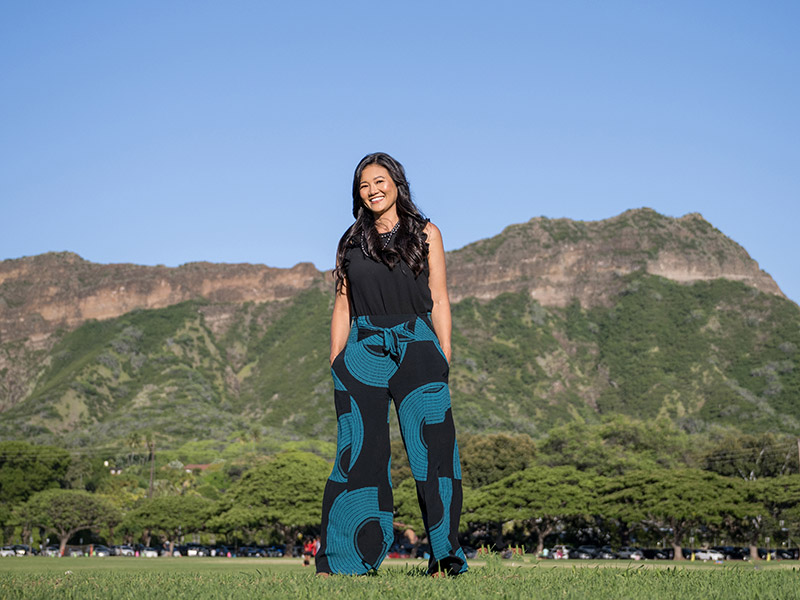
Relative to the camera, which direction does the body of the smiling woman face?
toward the camera

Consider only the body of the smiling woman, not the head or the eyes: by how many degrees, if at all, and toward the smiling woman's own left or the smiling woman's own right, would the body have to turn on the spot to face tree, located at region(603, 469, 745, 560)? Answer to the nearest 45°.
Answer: approximately 180°
